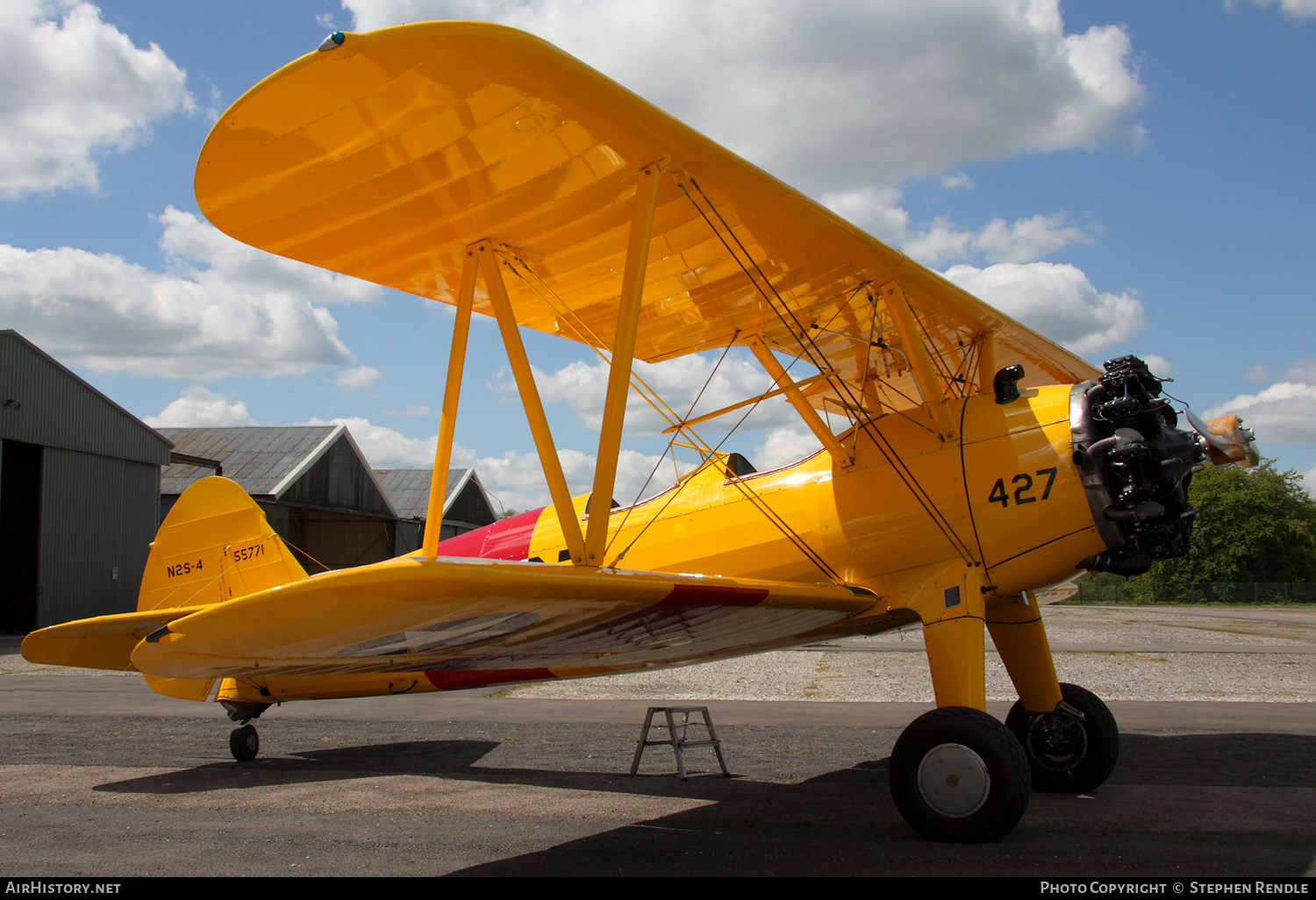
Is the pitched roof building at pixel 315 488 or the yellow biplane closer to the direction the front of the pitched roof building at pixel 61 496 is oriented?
the yellow biplane

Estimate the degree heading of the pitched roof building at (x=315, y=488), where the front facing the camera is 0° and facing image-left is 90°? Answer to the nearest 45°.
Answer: approximately 315°

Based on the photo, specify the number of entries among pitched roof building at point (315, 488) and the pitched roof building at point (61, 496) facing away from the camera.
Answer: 0

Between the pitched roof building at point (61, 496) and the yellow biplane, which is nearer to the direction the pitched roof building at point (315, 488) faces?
the yellow biplane

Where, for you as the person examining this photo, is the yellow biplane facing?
facing the viewer and to the right of the viewer

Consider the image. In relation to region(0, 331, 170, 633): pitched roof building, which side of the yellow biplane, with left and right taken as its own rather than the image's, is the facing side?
back

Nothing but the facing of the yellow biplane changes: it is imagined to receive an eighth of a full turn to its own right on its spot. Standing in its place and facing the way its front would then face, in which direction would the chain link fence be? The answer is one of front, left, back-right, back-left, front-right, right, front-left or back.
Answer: back-left

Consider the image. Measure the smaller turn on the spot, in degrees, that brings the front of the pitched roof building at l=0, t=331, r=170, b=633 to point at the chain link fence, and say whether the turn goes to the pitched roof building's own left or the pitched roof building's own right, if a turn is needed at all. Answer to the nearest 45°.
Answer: approximately 45° to the pitched roof building's own left

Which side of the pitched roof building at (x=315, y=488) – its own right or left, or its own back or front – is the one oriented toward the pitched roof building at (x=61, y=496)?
right

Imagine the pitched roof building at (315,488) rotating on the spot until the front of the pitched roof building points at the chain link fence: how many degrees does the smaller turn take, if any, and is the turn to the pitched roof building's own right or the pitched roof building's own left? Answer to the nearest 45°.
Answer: approximately 45° to the pitched roof building's own left

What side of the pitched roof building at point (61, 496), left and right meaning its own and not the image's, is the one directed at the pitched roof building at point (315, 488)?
left
